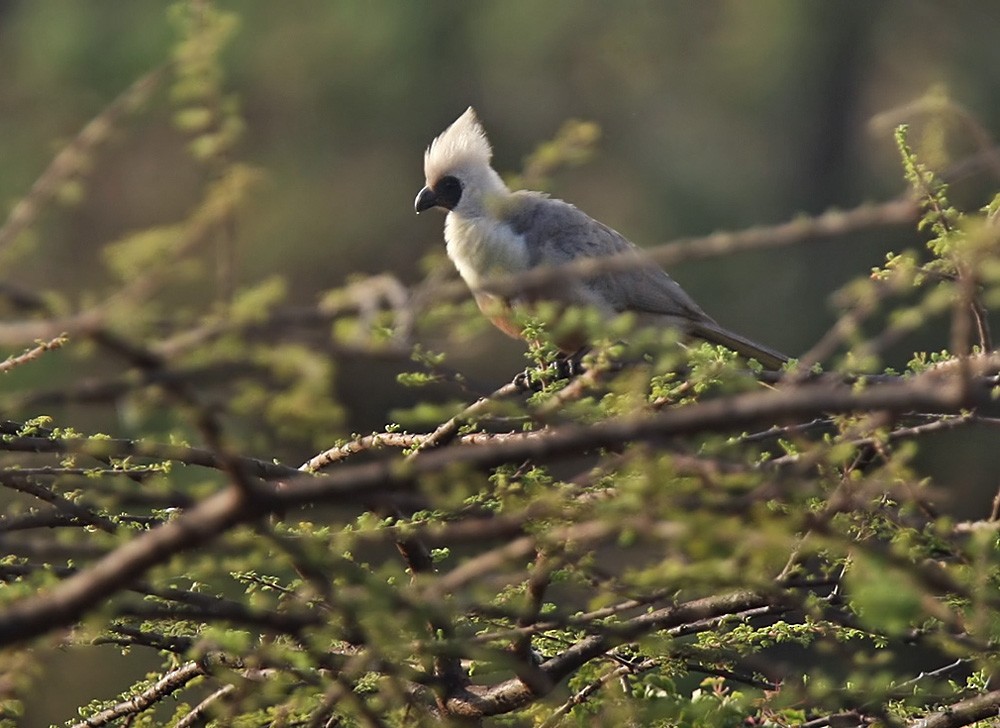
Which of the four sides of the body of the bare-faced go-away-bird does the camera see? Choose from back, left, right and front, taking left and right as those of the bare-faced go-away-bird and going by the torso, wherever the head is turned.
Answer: left
